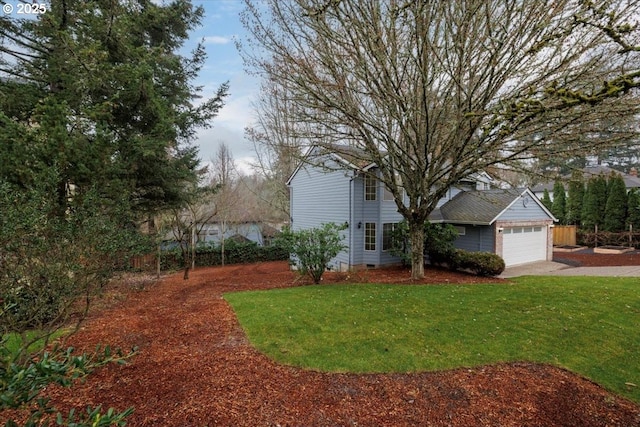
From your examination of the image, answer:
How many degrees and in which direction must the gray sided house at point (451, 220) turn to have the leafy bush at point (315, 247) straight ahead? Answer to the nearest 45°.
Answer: approximately 90° to its right

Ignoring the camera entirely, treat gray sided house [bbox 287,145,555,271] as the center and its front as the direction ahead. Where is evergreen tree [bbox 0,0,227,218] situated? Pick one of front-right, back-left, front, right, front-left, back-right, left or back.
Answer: right

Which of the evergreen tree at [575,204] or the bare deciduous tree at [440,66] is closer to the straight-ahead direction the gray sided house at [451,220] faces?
the bare deciduous tree

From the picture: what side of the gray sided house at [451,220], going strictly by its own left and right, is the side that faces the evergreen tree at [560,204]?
left

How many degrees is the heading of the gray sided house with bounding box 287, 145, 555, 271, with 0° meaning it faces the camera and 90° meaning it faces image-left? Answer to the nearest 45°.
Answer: approximately 315°

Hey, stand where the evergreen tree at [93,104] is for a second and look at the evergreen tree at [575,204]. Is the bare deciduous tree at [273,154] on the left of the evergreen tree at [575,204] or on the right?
left

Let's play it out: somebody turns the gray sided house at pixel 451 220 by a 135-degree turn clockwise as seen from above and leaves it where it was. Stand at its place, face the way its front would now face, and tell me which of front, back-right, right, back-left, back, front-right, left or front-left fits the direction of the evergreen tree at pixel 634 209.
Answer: back-right

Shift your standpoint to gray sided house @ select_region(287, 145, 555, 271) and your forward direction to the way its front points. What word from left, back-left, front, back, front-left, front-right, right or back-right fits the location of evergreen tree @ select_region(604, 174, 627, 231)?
left

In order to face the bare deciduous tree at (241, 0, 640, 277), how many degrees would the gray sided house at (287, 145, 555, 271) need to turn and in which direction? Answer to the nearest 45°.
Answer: approximately 45° to its right

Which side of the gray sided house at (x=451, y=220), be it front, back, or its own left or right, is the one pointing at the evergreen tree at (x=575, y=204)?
left

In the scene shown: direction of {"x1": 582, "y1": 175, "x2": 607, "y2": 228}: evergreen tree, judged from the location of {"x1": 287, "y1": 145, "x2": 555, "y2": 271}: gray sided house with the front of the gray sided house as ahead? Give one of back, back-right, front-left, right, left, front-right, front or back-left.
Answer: left
